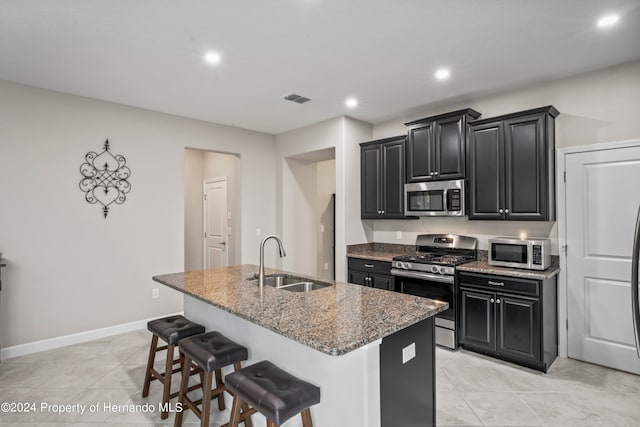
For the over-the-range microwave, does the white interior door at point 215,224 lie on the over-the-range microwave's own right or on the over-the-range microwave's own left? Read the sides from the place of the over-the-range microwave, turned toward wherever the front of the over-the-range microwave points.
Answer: on the over-the-range microwave's own right

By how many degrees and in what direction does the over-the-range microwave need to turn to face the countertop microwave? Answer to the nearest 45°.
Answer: approximately 45° to its left

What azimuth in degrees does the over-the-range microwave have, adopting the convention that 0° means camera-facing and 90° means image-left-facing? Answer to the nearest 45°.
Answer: approximately 0°

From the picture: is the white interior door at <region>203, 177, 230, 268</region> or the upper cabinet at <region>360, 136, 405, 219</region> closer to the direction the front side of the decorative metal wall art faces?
the upper cabinet

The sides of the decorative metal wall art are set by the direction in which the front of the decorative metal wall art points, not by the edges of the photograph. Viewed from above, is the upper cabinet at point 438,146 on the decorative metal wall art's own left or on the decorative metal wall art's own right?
on the decorative metal wall art's own left

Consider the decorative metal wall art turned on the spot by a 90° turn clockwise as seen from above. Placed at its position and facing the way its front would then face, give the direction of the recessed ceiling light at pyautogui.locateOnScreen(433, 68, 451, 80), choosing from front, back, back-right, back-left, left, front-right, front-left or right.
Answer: back-left

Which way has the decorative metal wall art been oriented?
toward the camera

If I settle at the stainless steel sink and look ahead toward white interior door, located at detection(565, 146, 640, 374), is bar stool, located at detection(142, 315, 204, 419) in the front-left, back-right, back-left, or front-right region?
back-right

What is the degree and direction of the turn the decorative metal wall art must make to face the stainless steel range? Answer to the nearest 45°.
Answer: approximately 45° to its left

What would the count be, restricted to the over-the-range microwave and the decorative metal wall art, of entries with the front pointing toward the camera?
2

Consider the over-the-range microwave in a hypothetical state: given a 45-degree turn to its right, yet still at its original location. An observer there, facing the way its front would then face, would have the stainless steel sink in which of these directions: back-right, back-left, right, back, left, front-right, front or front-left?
front

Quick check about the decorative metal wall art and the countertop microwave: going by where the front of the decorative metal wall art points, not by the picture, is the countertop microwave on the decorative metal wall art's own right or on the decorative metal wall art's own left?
on the decorative metal wall art's own left

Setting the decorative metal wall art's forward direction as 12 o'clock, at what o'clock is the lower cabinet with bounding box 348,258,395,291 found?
The lower cabinet is roughly at 10 o'clock from the decorative metal wall art.

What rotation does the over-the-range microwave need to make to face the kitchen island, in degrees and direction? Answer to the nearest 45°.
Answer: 0° — it already faces it
